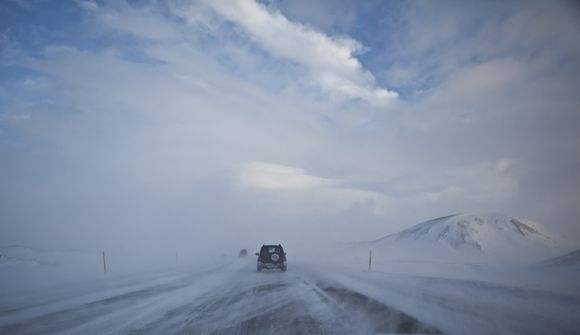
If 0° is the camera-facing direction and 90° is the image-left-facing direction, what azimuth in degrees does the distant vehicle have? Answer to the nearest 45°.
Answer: approximately 180°
